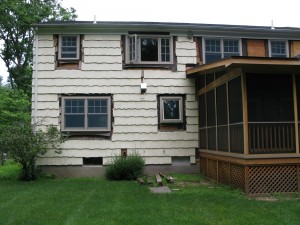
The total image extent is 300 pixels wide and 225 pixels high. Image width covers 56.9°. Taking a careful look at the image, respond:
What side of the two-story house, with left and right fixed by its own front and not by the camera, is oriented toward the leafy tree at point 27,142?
right
